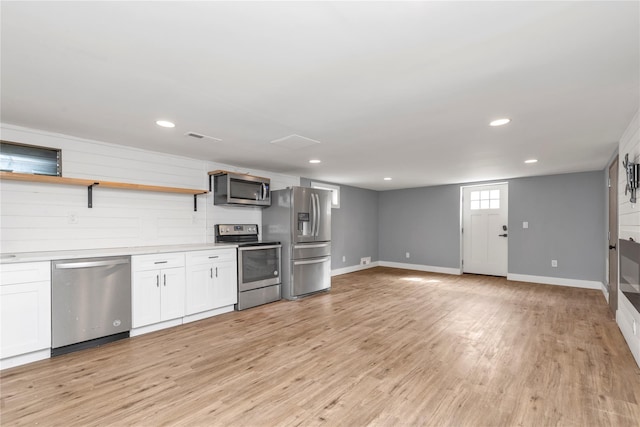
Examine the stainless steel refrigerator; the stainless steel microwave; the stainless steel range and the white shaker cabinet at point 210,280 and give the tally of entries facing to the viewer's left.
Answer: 0

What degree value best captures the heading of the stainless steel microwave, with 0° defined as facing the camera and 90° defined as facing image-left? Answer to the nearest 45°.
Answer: approximately 315°

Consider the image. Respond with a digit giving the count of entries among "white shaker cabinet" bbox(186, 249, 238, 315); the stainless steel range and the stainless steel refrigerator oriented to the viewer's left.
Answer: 0

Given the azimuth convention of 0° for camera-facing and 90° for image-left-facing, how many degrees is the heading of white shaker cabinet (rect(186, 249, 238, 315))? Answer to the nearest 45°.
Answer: approximately 315°

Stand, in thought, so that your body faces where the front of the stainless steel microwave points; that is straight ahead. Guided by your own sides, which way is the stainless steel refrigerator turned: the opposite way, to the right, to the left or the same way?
the same way

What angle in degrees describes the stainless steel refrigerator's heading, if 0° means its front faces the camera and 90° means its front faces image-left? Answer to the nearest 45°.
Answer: approximately 315°

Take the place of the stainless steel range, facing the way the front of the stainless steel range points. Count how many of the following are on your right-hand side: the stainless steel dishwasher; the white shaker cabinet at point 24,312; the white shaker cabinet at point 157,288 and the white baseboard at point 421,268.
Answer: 3

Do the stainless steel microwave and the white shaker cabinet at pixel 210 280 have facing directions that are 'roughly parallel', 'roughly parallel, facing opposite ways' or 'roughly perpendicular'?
roughly parallel

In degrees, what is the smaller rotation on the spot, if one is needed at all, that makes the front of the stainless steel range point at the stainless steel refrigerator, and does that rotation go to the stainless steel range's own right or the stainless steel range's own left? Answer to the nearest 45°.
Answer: approximately 45° to the stainless steel range's own left

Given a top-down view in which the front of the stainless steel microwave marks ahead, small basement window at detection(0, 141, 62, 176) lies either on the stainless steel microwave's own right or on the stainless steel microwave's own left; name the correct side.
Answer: on the stainless steel microwave's own right

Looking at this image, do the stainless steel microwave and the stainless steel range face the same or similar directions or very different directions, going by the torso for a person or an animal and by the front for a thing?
same or similar directions

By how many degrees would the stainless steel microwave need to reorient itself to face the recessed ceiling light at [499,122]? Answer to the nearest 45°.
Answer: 0° — it already faces it

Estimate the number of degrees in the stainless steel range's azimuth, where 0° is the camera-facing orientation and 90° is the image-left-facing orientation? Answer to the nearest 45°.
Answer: approximately 315°

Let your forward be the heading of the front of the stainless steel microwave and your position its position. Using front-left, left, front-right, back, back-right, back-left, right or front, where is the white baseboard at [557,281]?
front-left

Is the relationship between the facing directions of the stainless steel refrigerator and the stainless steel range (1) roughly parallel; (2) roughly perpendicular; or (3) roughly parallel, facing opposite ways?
roughly parallel

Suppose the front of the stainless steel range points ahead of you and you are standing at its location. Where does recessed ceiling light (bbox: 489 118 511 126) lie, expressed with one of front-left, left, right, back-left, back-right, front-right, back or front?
front
